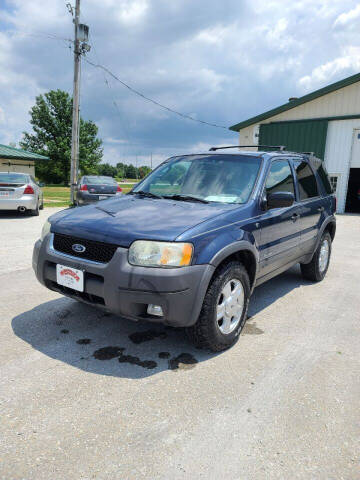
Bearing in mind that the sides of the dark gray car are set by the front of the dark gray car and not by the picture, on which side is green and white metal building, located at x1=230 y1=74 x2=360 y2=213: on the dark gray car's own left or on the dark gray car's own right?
on the dark gray car's own right

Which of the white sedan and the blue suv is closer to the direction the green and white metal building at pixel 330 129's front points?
the blue suv

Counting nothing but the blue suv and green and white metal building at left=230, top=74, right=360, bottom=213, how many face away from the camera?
0

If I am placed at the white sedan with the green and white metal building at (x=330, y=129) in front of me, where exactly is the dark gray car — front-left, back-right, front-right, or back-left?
front-left

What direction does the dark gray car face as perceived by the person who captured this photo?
facing away from the viewer

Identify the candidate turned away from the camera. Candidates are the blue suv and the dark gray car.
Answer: the dark gray car

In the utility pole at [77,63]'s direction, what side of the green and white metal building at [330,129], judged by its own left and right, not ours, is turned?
right

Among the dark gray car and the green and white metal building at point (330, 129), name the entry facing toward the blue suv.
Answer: the green and white metal building

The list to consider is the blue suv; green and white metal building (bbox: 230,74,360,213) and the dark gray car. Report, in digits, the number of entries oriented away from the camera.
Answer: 1

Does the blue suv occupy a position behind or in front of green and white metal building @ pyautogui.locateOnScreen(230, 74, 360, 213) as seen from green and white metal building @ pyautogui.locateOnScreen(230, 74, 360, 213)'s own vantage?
in front

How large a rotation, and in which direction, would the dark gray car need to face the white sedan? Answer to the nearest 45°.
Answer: approximately 135° to its left

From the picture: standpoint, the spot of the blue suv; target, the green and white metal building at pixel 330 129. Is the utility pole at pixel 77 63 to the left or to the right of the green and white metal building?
left

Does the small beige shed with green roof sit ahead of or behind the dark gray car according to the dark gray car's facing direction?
ahead

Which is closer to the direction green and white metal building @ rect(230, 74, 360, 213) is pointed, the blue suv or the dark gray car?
the blue suv

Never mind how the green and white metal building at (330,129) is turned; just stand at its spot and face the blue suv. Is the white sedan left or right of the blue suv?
right

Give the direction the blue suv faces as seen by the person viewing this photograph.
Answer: facing the viewer and to the left of the viewer
